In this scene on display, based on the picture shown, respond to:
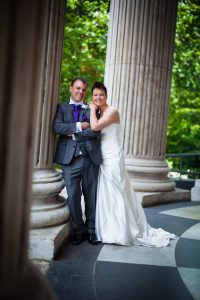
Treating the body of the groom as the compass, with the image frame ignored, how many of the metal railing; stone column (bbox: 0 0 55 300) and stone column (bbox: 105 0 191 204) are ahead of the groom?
1

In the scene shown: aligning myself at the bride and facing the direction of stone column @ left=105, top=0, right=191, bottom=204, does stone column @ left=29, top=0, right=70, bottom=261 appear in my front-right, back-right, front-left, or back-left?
back-left

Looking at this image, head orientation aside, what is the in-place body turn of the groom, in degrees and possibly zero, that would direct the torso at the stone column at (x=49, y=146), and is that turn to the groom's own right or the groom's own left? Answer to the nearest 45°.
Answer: approximately 45° to the groom's own right

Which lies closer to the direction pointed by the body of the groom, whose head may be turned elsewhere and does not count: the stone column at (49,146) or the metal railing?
the stone column

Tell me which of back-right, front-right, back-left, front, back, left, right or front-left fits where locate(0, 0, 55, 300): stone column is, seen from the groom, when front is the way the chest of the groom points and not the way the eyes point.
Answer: front

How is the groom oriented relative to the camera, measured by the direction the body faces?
toward the camera

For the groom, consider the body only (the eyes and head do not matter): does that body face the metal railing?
no

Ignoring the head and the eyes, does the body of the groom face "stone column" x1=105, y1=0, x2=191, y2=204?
no
